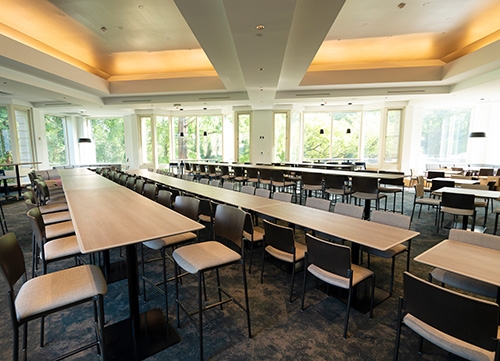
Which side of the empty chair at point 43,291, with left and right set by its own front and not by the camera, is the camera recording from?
right

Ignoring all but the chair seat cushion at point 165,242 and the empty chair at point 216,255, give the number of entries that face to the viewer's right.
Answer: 0

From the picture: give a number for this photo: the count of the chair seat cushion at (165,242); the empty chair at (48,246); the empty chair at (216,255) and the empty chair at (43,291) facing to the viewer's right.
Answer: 2

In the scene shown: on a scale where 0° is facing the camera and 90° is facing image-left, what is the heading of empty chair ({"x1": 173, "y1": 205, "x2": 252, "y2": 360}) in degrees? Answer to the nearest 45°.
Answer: approximately 45°

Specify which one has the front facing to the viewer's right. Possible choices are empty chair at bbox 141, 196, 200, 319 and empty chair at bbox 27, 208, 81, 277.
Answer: empty chair at bbox 27, 208, 81, 277

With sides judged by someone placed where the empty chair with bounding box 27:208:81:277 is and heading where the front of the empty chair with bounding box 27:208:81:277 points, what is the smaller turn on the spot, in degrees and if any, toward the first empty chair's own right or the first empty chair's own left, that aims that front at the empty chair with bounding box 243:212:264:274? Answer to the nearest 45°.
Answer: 0° — it already faces it

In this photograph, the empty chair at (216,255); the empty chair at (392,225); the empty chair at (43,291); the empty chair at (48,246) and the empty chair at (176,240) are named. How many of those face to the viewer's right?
2

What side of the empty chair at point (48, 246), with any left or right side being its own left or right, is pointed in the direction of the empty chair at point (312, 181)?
front

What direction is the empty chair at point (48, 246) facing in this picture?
to the viewer's right

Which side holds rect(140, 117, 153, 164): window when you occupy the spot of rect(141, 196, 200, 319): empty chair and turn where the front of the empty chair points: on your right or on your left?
on your right

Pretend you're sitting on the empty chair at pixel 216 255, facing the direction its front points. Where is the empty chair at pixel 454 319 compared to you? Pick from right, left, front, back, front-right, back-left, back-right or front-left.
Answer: left

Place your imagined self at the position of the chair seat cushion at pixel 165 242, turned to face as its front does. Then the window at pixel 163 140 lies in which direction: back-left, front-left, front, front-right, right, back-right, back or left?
back-right

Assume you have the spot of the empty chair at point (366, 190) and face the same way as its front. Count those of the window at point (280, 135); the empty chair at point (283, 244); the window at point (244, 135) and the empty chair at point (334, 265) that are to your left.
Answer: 2
